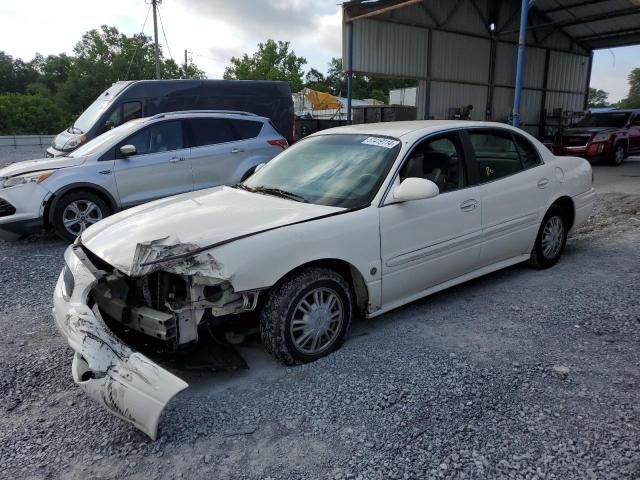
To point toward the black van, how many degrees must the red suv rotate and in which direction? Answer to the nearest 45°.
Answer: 0° — it already faces it

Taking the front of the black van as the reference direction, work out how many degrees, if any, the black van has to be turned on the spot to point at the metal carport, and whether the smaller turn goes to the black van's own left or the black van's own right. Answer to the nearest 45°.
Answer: approximately 180°

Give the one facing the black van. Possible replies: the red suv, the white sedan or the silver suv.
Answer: the red suv

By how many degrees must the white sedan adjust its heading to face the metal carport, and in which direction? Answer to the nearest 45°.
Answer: approximately 135° to its right

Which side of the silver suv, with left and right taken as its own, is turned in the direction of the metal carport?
back

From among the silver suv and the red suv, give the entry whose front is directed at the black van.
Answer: the red suv

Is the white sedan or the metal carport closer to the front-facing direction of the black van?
the white sedan

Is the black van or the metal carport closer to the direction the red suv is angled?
the black van
